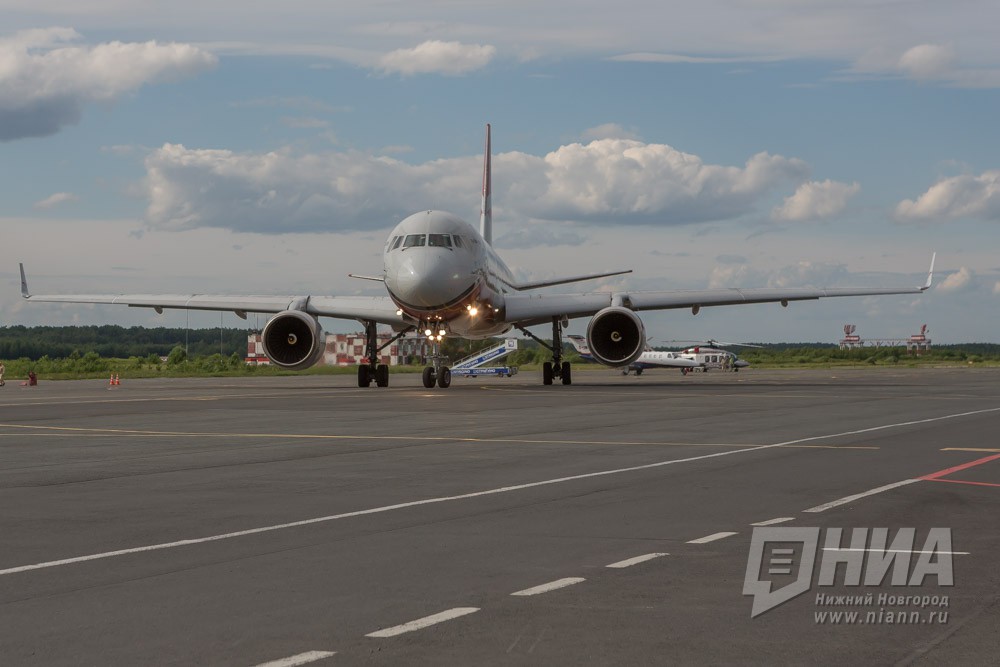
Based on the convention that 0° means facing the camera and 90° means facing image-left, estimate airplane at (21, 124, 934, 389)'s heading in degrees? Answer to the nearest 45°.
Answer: approximately 0°
